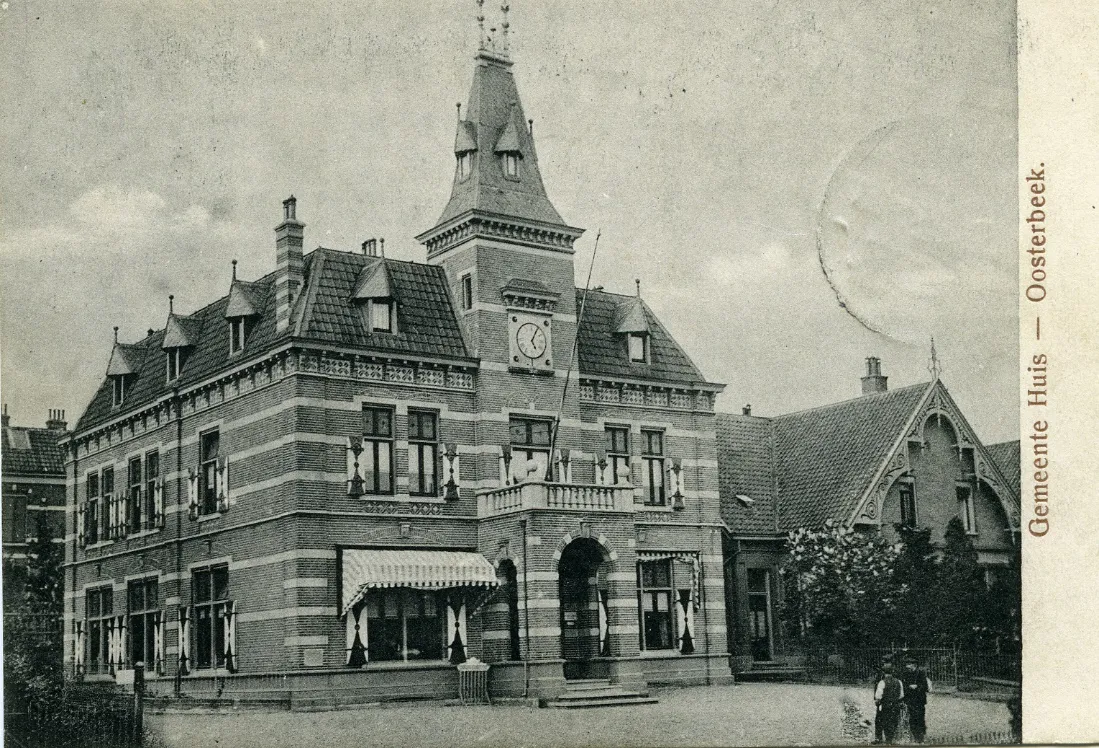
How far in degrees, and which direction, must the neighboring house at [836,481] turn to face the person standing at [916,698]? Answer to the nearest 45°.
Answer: approximately 45° to its right

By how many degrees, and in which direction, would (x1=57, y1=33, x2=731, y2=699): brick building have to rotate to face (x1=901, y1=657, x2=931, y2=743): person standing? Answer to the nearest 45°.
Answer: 0° — it already faces them

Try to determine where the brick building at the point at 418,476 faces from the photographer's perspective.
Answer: facing the viewer and to the right of the viewer

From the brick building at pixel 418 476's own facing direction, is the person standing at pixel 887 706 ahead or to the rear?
ahead

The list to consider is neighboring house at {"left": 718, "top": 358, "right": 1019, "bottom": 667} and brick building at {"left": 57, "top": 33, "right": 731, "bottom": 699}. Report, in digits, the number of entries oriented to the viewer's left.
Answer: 0

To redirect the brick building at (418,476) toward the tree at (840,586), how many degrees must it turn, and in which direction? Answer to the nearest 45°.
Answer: approximately 45° to its left

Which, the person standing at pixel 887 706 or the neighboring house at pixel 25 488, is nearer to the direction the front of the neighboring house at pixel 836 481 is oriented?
the person standing

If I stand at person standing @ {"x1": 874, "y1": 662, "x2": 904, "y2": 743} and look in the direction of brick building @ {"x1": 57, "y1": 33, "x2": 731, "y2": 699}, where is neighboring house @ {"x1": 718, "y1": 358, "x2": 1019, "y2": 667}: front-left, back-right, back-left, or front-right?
front-right

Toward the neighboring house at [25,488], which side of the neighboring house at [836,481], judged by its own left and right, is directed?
right

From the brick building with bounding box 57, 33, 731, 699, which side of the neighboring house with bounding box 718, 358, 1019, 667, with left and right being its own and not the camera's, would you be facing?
right

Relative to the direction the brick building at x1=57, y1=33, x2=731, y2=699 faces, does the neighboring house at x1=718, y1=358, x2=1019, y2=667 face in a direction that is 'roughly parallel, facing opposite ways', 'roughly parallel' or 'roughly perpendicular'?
roughly parallel

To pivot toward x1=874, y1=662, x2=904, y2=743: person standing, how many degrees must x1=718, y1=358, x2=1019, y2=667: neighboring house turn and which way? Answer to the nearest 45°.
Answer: approximately 45° to its right
